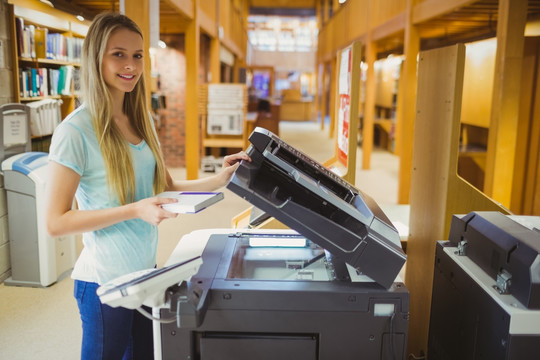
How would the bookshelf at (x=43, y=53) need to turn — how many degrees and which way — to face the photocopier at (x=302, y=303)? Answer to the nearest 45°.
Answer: approximately 45° to its right

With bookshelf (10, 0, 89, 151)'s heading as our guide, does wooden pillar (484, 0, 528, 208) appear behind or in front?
in front

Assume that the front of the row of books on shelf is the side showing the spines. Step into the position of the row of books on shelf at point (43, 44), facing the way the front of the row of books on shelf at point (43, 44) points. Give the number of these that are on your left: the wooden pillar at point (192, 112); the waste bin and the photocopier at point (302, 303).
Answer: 1

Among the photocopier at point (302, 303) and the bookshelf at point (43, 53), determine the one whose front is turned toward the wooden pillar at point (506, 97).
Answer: the bookshelf

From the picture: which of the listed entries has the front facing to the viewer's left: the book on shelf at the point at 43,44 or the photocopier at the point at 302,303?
the photocopier

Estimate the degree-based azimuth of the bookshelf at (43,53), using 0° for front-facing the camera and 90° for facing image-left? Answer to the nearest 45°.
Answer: approximately 315°

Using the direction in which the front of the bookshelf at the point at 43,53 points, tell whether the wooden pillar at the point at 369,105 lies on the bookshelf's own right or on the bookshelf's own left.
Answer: on the bookshelf's own left

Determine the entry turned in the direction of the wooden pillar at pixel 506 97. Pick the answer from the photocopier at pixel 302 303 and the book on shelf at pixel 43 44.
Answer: the book on shelf

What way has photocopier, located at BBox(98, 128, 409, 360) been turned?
to the viewer's left

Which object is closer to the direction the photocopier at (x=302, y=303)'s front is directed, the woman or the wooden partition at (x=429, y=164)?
the woman

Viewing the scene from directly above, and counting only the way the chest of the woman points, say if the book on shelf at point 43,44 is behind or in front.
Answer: behind

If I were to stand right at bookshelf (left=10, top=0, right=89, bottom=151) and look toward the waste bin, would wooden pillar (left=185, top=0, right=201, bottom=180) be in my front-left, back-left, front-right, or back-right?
back-left
